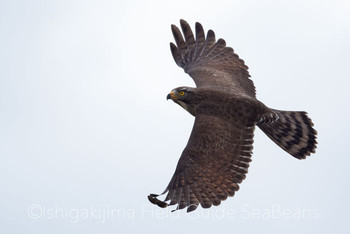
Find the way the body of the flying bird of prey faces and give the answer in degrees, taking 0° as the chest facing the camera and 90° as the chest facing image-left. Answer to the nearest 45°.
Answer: approximately 90°
